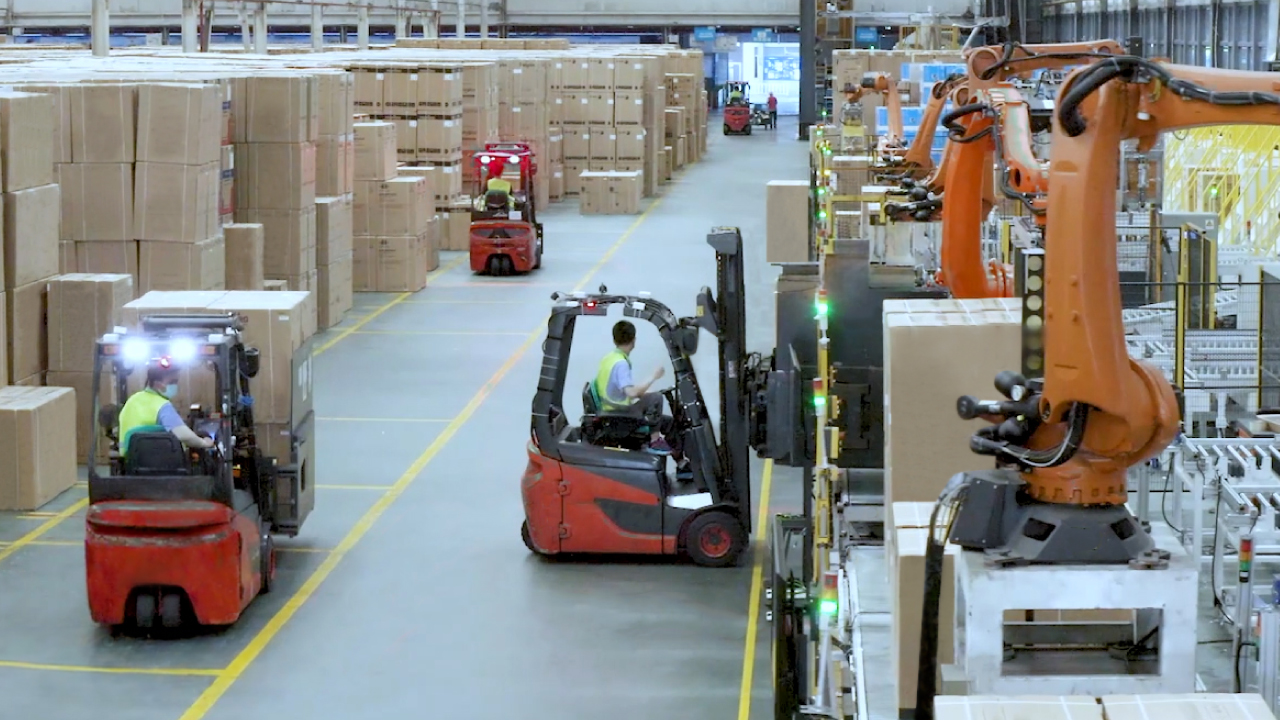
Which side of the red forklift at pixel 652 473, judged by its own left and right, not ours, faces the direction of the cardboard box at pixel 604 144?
left

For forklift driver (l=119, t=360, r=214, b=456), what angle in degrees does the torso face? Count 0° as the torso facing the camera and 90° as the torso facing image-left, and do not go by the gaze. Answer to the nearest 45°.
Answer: approximately 225°

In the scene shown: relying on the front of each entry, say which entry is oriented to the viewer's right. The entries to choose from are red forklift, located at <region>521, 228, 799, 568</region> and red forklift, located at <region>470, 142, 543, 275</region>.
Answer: red forklift, located at <region>521, 228, 799, 568</region>

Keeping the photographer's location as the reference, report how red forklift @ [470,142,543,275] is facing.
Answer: facing away from the viewer

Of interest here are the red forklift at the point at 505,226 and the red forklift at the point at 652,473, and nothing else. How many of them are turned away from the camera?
1

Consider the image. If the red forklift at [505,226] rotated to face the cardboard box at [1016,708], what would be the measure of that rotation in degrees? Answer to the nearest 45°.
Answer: approximately 180°

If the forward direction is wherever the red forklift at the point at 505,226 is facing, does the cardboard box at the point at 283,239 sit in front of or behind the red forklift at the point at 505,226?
behind

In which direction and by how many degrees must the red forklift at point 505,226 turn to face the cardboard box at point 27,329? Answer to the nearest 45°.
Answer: approximately 180°

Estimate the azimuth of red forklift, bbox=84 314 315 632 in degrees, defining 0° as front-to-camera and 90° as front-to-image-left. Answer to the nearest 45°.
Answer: approximately 225°

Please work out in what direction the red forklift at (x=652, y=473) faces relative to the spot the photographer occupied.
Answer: facing to the right of the viewer
